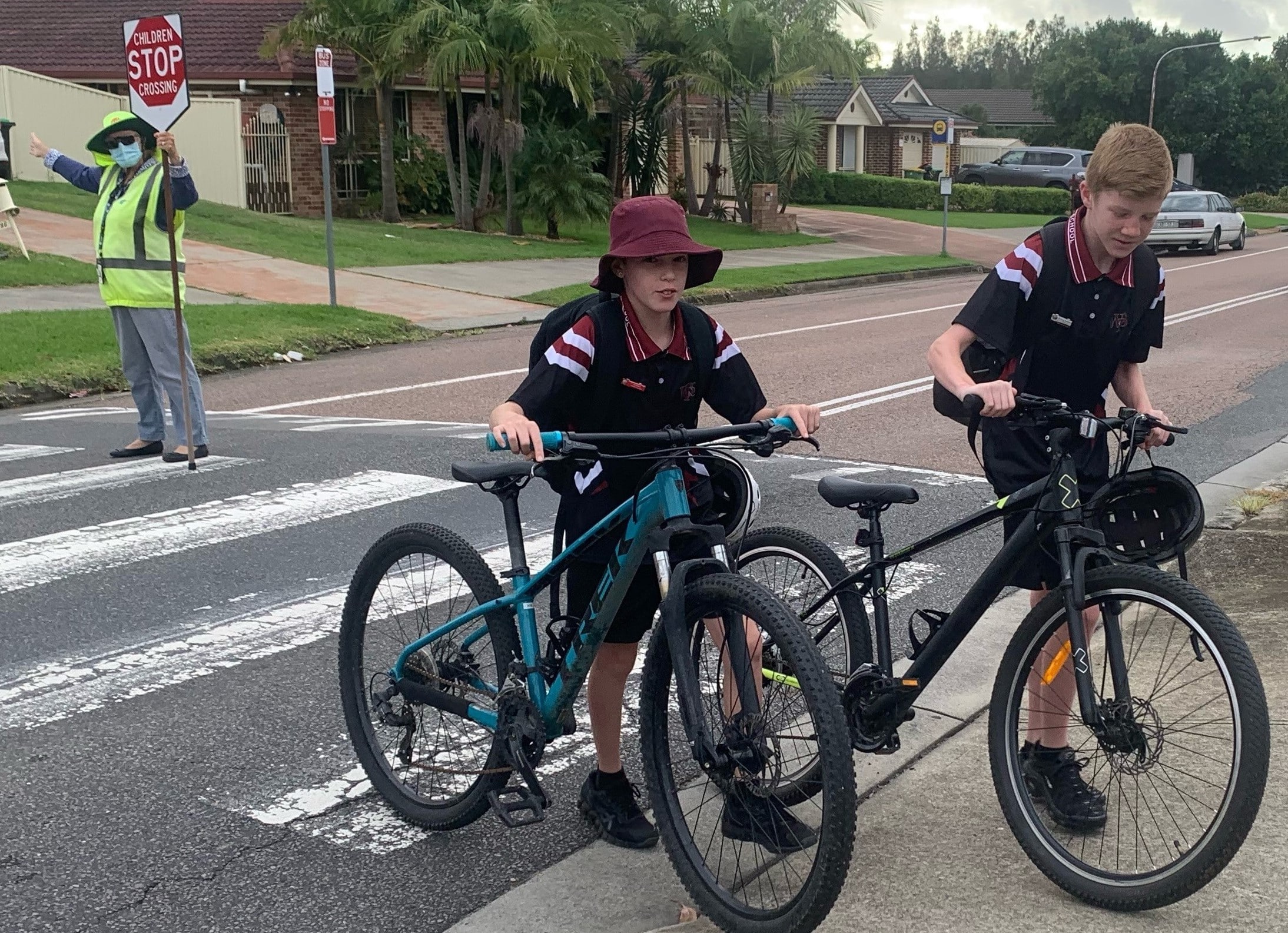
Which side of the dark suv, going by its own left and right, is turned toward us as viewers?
left

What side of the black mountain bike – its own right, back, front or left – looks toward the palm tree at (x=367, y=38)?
back

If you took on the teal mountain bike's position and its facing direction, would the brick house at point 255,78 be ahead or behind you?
behind

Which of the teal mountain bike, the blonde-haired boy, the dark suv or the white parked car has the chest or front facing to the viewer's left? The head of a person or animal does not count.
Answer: the dark suv

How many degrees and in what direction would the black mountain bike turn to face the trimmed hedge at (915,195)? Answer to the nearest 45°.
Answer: approximately 135° to its left

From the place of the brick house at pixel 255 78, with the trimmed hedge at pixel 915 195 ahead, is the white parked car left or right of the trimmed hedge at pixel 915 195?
right

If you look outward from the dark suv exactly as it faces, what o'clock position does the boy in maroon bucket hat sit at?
The boy in maroon bucket hat is roughly at 9 o'clock from the dark suv.

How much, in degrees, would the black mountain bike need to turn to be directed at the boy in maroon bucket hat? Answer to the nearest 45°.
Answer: approximately 135° to its right

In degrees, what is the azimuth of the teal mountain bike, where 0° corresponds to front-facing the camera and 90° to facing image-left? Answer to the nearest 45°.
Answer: approximately 315°

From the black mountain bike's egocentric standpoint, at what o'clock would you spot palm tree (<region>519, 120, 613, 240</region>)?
The palm tree is roughly at 7 o'clock from the black mountain bike.

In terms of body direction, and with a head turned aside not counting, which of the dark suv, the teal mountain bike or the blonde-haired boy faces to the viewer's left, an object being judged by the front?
the dark suv

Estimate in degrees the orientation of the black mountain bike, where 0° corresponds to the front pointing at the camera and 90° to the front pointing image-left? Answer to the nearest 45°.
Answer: approximately 315°

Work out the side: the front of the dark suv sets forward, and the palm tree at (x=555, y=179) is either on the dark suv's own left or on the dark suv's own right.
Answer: on the dark suv's own left
